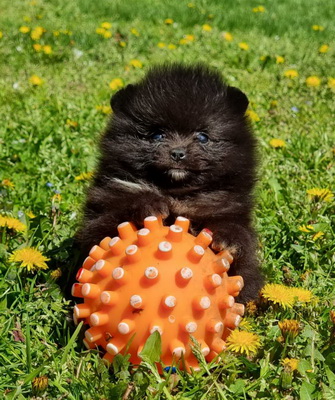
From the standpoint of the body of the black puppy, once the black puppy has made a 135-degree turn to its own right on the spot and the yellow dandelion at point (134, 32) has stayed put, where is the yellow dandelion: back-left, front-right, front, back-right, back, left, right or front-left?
front-right

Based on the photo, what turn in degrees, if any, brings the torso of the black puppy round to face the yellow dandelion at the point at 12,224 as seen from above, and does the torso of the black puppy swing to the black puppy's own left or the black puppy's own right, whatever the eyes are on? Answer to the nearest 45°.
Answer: approximately 90° to the black puppy's own right

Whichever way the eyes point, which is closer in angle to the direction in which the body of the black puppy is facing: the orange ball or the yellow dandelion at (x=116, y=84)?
the orange ball

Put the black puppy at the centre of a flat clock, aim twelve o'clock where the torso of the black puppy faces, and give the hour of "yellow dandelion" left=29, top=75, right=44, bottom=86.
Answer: The yellow dandelion is roughly at 5 o'clock from the black puppy.

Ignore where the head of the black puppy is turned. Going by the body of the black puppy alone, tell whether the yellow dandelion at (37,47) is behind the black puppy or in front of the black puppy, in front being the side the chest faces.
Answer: behind

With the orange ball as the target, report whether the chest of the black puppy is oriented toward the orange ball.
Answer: yes

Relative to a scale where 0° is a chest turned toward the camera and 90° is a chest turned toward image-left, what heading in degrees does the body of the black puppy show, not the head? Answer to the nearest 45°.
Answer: approximately 0°

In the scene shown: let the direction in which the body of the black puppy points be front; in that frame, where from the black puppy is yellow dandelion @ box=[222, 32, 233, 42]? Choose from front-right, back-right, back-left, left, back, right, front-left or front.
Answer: back

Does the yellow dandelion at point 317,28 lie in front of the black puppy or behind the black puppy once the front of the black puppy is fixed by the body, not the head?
behind

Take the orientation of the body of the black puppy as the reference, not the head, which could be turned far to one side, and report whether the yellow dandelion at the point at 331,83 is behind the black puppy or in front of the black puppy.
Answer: behind

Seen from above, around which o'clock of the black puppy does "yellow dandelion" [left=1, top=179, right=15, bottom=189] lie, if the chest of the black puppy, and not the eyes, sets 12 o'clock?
The yellow dandelion is roughly at 4 o'clock from the black puppy.

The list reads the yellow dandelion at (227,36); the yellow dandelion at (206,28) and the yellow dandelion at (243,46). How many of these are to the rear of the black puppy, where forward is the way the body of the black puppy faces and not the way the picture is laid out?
3

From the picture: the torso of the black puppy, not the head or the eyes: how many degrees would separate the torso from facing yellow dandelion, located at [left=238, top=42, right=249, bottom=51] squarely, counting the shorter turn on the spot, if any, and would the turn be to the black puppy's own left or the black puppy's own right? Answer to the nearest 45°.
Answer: approximately 180°
